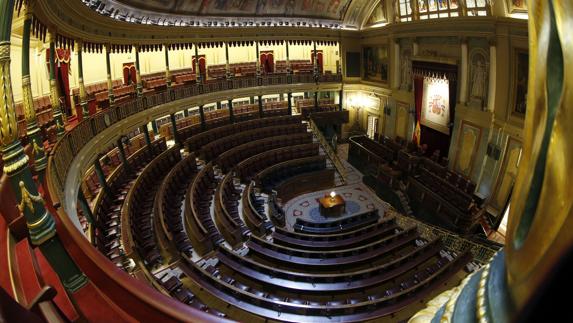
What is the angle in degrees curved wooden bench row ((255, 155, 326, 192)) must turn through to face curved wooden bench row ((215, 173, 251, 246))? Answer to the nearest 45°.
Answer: approximately 45° to its right

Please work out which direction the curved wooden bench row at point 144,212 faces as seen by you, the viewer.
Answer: facing to the right of the viewer

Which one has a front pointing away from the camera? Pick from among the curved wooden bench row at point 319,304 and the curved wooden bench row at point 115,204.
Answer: the curved wooden bench row at point 319,304

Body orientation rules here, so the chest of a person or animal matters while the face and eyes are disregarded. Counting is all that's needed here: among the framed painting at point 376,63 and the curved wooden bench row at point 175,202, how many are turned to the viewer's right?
1

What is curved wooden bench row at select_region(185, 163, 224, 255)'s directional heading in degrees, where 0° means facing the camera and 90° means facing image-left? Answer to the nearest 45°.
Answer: approximately 270°

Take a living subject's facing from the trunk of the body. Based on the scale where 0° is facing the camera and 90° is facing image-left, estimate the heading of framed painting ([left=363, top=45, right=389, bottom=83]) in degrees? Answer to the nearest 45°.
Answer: approximately 45°
